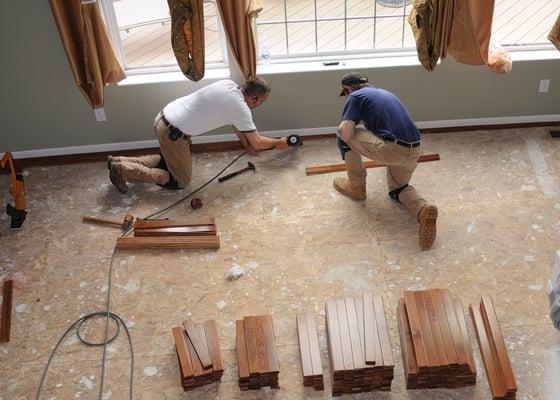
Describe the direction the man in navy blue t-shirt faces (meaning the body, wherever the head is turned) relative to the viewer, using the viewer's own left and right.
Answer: facing away from the viewer and to the left of the viewer

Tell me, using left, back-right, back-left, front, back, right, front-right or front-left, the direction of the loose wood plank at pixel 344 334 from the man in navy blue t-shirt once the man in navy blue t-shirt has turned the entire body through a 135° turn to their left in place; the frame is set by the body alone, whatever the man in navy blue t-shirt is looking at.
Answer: front

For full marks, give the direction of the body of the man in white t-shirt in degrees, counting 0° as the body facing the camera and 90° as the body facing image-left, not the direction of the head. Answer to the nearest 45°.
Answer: approximately 270°

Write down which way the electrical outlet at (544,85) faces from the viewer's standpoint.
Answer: facing the viewer

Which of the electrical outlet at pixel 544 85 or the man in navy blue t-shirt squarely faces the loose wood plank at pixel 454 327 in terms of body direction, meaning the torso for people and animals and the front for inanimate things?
the electrical outlet

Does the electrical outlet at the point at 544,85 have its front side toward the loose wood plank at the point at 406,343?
yes

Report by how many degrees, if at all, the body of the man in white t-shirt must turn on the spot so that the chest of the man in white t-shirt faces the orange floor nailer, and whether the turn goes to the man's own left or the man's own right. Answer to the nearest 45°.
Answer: approximately 180°

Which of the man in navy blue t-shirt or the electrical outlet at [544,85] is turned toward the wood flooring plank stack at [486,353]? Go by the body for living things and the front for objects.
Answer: the electrical outlet

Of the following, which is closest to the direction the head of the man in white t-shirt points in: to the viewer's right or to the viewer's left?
to the viewer's right

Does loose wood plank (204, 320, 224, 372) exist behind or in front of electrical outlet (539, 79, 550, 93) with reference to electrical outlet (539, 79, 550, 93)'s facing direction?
in front

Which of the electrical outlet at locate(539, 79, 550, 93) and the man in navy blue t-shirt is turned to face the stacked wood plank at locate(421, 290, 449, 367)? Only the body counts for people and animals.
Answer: the electrical outlet

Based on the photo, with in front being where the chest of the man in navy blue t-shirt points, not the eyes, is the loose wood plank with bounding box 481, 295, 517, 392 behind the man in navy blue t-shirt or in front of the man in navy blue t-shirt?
behind

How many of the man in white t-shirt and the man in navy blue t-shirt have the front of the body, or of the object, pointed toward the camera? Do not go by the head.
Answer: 0

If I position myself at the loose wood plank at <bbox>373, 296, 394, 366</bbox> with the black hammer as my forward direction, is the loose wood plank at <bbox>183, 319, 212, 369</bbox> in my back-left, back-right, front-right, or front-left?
front-left

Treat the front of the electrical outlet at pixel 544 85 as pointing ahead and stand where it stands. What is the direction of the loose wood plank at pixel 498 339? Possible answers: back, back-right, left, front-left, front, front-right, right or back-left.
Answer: front
